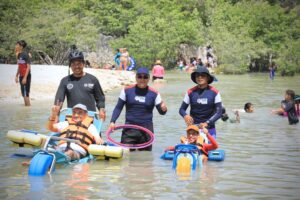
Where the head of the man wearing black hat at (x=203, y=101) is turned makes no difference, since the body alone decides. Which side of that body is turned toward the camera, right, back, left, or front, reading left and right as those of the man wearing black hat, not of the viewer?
front

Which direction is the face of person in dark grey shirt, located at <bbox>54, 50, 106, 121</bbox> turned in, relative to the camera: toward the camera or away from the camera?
toward the camera

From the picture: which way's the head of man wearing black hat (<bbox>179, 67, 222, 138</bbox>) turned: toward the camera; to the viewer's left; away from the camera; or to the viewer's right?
toward the camera

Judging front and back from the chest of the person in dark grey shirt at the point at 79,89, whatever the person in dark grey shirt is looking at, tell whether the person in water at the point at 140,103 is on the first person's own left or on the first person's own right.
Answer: on the first person's own left

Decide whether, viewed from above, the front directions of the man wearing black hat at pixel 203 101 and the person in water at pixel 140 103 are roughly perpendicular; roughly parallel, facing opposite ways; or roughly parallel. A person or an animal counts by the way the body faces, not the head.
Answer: roughly parallel

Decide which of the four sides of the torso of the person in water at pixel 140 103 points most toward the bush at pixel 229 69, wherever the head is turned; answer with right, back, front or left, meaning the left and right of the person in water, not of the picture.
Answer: back
